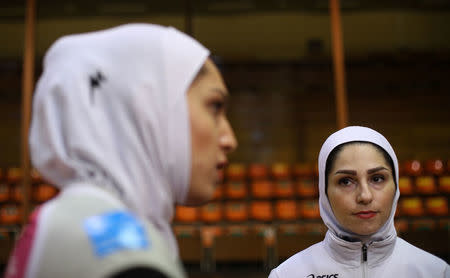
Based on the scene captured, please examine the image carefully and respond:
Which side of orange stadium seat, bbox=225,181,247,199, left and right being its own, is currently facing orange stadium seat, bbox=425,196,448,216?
left

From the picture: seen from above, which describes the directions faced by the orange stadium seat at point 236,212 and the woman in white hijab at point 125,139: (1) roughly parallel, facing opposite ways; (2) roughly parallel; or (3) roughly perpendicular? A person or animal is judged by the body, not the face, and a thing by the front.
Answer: roughly perpendicular

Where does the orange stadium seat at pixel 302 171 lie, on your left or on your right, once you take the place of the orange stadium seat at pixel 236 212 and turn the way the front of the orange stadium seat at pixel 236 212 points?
on your left

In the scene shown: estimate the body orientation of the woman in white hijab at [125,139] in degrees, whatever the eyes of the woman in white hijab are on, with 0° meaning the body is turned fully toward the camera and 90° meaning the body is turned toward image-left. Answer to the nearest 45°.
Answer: approximately 270°

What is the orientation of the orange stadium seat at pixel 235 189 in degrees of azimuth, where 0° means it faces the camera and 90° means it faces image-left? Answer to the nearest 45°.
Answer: approximately 0°

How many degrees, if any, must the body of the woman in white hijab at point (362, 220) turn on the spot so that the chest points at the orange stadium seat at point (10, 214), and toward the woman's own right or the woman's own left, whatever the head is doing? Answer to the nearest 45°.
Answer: approximately 135° to the woman's own right

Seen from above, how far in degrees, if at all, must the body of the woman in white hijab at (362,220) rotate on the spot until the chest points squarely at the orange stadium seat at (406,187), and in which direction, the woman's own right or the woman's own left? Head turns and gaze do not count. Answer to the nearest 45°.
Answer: approximately 180°

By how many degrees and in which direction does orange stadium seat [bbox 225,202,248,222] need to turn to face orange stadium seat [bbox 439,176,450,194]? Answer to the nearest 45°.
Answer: approximately 90° to its left

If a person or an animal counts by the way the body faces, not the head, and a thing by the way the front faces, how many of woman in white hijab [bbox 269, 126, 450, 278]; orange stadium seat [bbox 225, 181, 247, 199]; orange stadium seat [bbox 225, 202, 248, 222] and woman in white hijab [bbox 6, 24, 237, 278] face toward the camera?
3

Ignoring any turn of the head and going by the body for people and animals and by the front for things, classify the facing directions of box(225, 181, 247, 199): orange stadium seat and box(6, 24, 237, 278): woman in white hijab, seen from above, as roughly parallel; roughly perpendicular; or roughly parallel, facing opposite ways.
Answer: roughly perpendicular

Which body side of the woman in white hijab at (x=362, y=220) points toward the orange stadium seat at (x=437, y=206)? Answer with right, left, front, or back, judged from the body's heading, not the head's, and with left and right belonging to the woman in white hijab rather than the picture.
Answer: back

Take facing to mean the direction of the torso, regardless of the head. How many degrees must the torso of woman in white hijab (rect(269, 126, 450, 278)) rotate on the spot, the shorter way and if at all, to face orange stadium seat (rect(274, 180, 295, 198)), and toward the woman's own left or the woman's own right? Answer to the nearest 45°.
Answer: approximately 180°
